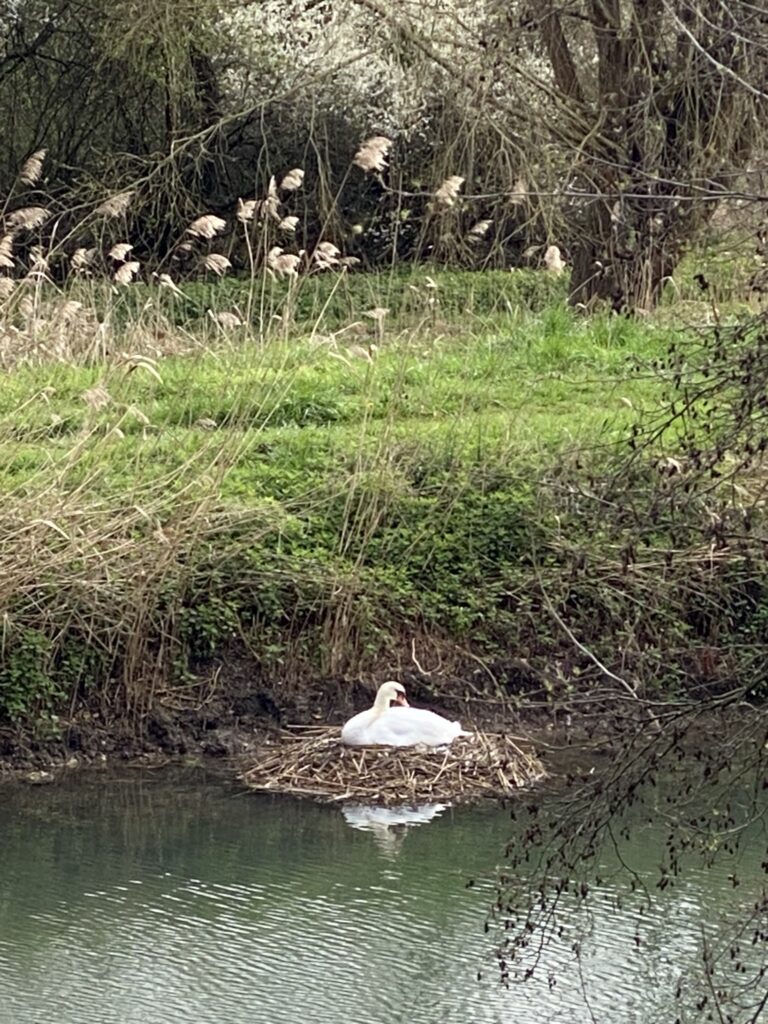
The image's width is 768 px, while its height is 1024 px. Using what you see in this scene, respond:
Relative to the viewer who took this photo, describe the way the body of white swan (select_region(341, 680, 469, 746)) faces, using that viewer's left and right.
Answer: facing to the left of the viewer

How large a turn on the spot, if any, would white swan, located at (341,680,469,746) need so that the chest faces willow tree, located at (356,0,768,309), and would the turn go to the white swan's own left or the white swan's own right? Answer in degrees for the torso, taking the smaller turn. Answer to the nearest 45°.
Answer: approximately 90° to the white swan's own right
